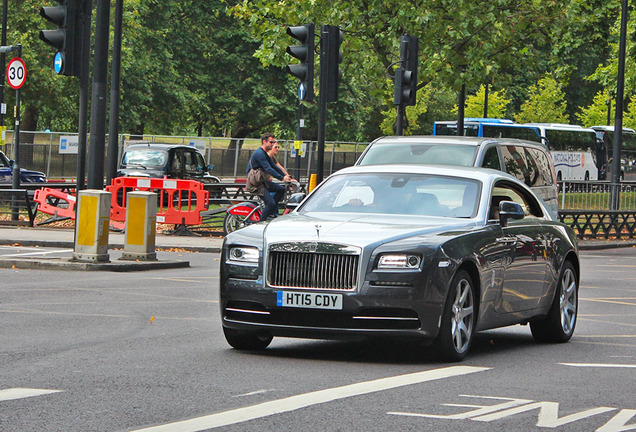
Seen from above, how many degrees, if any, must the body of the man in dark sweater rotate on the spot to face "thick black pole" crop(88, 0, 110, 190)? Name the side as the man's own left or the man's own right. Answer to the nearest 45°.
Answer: approximately 135° to the man's own right

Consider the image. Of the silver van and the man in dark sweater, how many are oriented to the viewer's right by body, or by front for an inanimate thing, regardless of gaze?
1

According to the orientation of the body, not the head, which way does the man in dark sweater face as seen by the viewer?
to the viewer's right

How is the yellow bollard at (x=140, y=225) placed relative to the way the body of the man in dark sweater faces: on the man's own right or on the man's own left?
on the man's own right

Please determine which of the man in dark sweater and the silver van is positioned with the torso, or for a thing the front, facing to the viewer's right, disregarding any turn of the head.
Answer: the man in dark sweater

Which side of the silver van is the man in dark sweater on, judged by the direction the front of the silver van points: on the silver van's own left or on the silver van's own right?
on the silver van's own right

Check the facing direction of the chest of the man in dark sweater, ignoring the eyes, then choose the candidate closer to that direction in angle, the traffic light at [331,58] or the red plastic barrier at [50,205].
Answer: the traffic light

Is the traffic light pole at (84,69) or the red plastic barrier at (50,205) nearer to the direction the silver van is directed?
the traffic light pole

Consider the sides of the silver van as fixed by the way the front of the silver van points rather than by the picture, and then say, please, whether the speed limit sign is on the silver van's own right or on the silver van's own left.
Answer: on the silver van's own right

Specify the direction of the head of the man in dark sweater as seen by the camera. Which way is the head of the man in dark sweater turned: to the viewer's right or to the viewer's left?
to the viewer's right
